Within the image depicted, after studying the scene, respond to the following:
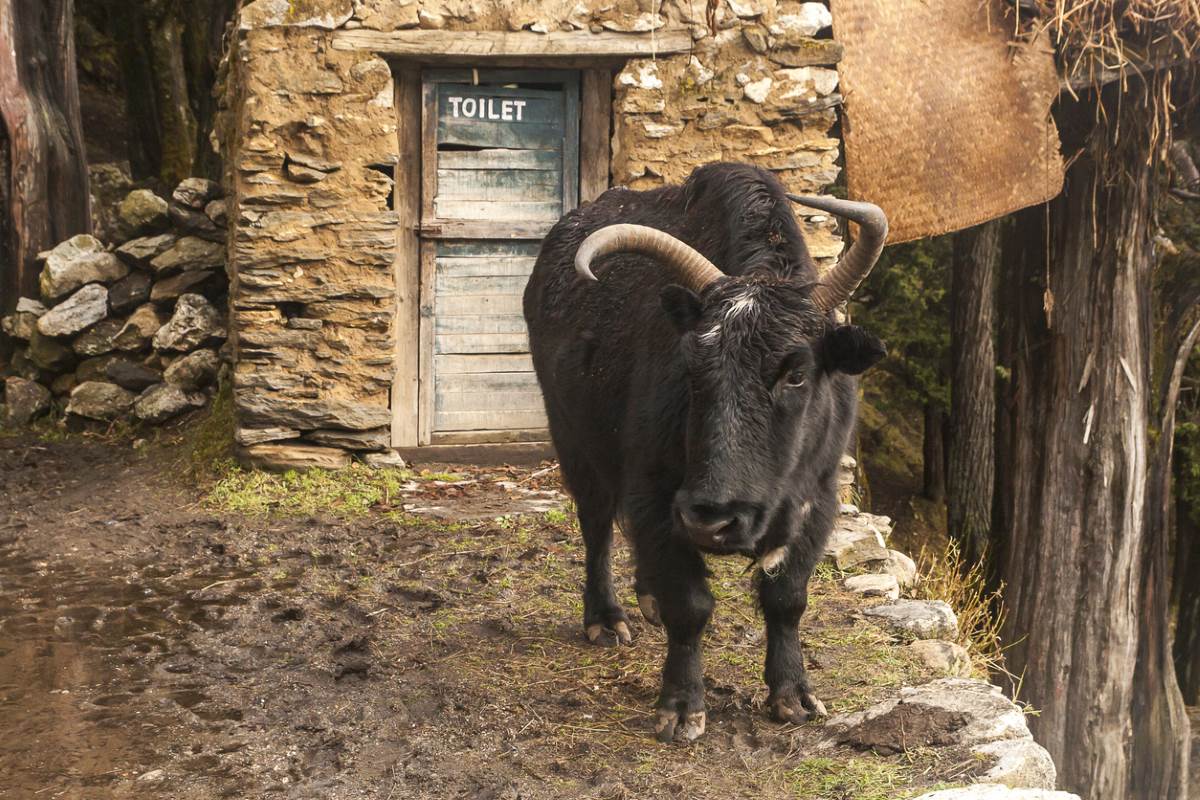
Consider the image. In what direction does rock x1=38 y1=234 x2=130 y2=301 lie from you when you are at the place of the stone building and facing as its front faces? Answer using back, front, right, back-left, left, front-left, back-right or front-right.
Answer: back-right

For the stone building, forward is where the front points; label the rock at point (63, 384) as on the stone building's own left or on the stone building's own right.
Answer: on the stone building's own right

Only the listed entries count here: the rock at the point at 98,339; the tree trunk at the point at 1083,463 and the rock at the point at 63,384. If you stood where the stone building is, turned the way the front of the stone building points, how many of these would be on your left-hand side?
1

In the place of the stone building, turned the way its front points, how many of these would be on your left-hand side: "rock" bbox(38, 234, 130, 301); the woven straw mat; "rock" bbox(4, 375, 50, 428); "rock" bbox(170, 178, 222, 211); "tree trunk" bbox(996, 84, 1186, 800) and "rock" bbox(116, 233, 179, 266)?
2

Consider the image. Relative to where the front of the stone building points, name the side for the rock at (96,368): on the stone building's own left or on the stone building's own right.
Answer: on the stone building's own right

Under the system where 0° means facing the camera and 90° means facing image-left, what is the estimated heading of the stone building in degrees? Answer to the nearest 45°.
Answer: approximately 0°

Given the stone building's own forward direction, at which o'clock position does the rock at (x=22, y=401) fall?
The rock is roughly at 4 o'clock from the stone building.

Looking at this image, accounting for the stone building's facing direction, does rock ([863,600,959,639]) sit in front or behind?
in front

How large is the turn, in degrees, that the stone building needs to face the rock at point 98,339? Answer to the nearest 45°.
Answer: approximately 135° to its right

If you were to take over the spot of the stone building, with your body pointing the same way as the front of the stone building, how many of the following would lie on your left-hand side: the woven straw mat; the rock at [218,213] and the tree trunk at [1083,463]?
2

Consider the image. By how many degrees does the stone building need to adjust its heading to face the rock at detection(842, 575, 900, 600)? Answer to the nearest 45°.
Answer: approximately 45° to its left

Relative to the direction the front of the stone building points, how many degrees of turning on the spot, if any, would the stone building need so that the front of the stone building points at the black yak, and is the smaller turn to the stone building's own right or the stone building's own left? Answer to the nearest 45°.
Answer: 0° — it already faces it
